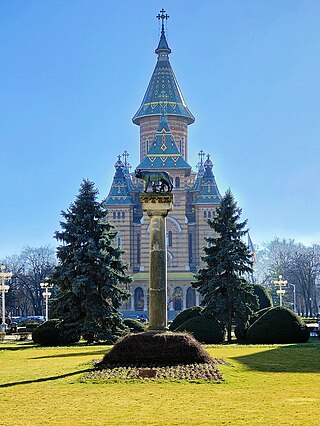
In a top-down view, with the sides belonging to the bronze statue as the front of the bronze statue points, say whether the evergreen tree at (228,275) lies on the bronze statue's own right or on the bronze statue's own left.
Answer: on the bronze statue's own right

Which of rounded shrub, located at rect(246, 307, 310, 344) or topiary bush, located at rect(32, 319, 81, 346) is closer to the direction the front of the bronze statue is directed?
the topiary bush

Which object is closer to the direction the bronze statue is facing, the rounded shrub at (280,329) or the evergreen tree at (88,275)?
the evergreen tree

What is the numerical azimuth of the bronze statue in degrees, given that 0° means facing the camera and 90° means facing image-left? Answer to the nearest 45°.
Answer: approximately 90°
